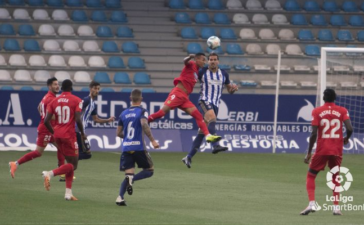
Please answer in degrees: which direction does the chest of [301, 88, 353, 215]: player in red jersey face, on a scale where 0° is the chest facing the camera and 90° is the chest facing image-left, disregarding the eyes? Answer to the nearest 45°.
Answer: approximately 180°

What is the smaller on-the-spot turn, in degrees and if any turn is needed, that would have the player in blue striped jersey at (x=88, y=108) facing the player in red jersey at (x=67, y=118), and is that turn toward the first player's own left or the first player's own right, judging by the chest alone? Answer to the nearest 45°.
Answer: approximately 45° to the first player's own right

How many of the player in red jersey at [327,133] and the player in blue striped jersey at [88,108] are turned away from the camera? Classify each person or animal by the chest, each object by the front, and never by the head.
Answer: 1

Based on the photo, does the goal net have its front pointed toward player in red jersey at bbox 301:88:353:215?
yes

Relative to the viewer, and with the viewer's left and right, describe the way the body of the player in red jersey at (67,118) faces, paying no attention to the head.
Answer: facing away from the viewer and to the right of the viewer

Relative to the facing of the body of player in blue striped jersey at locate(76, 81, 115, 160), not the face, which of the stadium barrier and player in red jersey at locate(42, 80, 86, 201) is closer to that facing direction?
the player in red jersey
